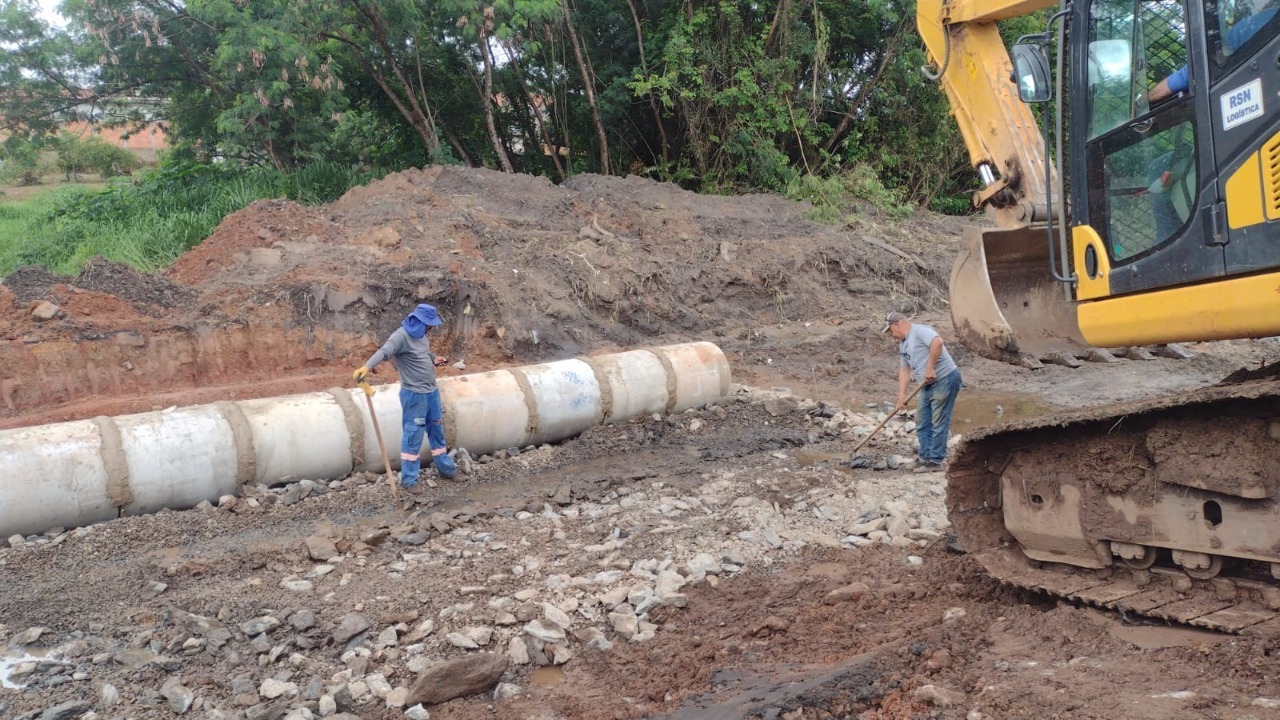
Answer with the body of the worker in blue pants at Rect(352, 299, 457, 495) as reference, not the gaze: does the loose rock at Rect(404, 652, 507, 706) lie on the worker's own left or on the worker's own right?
on the worker's own right

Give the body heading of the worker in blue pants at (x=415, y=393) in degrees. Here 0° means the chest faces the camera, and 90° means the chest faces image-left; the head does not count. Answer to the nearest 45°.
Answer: approximately 315°

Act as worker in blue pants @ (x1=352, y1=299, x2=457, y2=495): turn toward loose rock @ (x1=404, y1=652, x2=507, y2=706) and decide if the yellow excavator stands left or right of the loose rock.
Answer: left

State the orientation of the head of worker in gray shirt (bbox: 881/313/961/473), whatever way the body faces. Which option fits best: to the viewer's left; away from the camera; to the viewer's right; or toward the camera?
to the viewer's left

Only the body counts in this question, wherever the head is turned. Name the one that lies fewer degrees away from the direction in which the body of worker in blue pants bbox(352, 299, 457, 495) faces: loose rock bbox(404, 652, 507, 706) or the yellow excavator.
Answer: the yellow excavator

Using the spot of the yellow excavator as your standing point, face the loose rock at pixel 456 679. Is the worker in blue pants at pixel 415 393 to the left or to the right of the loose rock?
right

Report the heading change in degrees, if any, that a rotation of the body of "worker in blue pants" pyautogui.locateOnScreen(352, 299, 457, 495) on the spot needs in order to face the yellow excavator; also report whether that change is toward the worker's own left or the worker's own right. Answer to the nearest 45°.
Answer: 0° — they already face it
